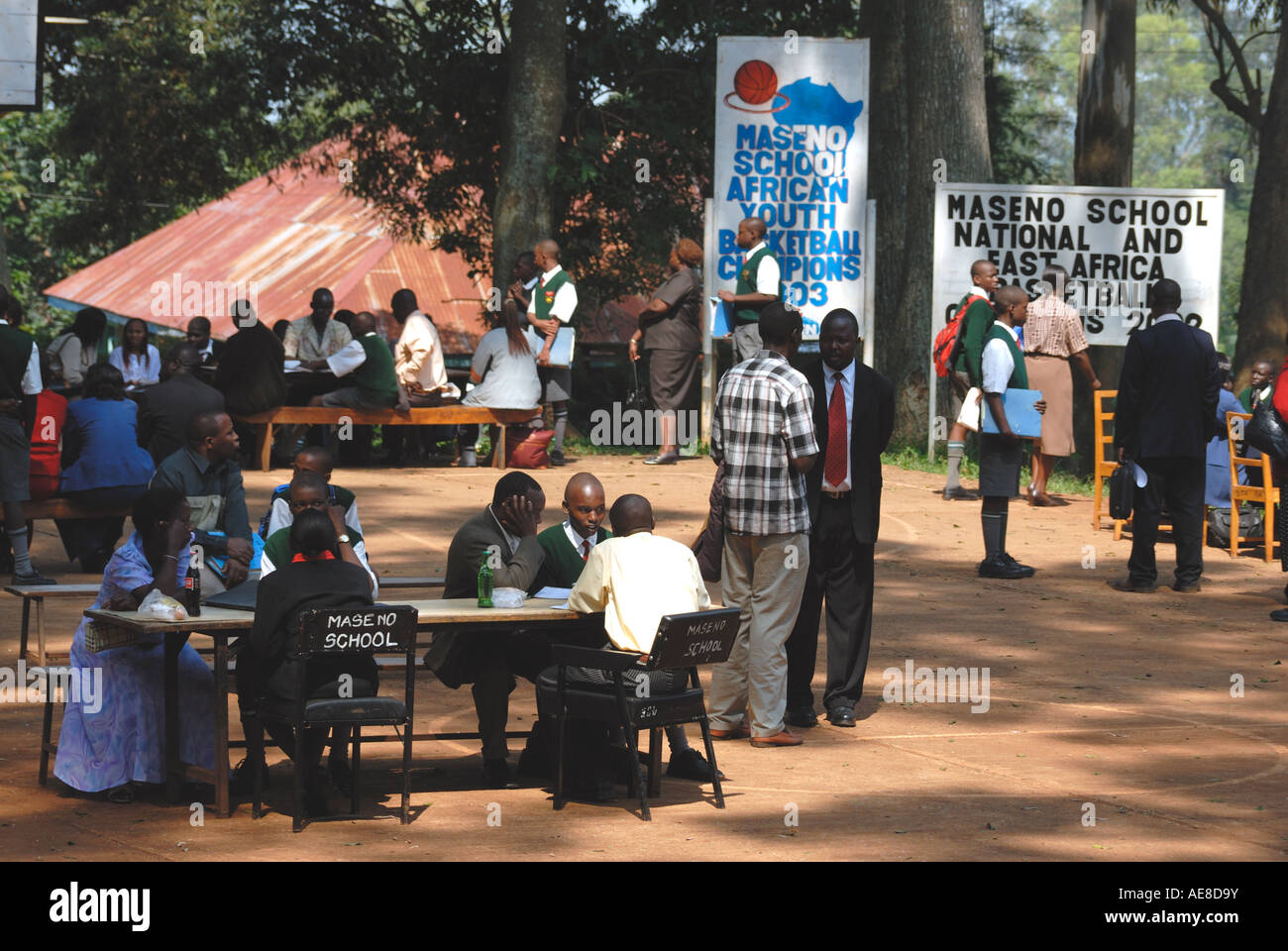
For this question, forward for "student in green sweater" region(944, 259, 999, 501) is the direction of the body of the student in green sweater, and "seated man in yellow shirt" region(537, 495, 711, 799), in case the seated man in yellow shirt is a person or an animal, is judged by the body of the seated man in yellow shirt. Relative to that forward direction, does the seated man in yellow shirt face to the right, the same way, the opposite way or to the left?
to the left

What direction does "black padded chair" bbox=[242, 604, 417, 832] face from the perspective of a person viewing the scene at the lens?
facing away from the viewer and to the left of the viewer

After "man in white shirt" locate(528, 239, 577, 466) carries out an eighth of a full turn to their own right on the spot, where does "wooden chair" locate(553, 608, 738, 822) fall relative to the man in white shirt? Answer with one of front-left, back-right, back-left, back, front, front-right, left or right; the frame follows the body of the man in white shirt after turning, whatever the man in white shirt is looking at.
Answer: left

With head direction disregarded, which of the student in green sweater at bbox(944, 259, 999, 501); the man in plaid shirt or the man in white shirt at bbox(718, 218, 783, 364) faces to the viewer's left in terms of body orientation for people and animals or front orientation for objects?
the man in white shirt

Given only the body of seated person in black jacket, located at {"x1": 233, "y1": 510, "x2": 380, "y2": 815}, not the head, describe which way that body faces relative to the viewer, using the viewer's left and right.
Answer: facing away from the viewer

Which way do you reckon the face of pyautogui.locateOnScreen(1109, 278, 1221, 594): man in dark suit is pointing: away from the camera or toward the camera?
away from the camera

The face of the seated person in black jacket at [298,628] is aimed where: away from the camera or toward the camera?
away from the camera

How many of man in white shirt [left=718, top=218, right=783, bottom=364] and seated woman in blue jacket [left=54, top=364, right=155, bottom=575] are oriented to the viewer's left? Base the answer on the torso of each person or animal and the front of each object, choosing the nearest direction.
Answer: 1

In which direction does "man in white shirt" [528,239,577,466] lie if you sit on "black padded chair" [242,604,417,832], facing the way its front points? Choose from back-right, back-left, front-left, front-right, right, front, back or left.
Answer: front-right

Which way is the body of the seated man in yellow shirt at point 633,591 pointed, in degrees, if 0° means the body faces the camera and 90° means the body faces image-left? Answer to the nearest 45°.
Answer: approximately 180°

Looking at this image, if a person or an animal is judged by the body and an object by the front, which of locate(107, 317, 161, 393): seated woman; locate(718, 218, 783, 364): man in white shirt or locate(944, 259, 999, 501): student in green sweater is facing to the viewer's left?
the man in white shirt

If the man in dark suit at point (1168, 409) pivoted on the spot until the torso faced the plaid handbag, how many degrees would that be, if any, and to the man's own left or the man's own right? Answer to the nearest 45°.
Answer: approximately 135° to the man's own left

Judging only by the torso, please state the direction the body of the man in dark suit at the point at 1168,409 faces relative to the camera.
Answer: away from the camera

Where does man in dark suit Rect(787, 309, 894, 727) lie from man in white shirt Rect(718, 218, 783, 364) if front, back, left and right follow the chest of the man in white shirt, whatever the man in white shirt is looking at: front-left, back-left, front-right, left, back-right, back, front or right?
left

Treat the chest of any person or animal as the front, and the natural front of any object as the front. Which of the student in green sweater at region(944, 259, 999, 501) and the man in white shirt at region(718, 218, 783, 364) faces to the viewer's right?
the student in green sweater

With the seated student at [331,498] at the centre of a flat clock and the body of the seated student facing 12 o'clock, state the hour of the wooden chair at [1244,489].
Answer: The wooden chair is roughly at 8 o'clock from the seated student.

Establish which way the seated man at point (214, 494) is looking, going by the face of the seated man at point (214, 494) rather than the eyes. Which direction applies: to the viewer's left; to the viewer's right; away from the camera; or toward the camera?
to the viewer's right
